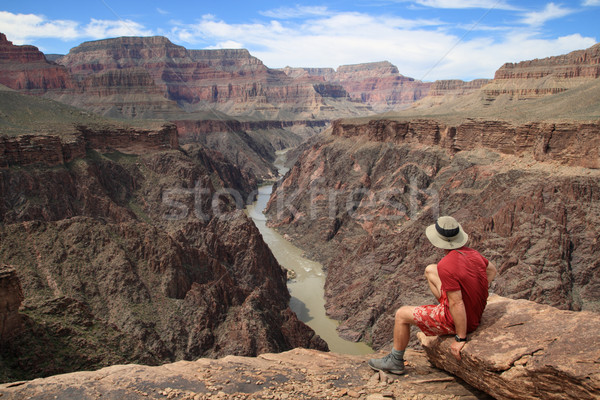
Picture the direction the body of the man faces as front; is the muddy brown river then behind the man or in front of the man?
in front

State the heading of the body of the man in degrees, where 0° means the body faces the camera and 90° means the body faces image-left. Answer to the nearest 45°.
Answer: approximately 135°
